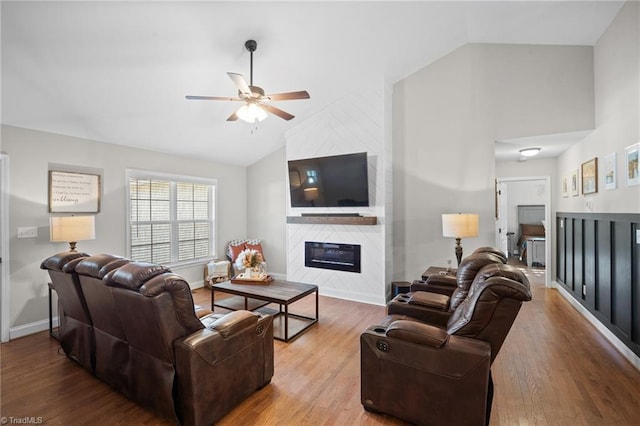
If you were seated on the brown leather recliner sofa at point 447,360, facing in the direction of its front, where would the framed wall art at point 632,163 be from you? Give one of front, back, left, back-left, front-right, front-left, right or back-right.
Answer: back-right

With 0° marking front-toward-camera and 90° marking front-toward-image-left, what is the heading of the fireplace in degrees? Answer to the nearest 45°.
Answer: approximately 45°

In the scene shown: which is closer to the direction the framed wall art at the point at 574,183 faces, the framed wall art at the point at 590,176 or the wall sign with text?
the wall sign with text

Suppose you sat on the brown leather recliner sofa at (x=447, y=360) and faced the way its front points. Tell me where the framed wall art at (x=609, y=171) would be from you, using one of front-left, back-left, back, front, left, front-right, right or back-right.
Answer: back-right

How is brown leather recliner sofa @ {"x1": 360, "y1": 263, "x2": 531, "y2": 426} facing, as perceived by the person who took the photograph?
facing to the left of the viewer

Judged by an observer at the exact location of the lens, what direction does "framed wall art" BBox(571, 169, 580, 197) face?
facing to the left of the viewer

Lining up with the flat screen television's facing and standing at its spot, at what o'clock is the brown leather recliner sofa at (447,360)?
The brown leather recliner sofa is roughly at 10 o'clock from the flat screen television.

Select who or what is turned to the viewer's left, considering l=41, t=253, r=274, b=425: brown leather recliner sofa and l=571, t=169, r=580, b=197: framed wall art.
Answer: the framed wall art

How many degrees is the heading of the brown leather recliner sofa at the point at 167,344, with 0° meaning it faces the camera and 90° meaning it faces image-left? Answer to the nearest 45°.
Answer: approximately 225°

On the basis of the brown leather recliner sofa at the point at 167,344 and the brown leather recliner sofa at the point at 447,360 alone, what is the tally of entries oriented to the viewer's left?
1

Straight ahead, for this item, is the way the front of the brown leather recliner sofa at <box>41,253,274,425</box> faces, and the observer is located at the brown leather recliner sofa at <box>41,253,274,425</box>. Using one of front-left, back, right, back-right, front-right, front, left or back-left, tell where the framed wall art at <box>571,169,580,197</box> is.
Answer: front-right

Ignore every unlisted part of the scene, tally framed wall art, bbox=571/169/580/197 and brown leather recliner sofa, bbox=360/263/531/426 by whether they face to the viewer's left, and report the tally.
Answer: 2
